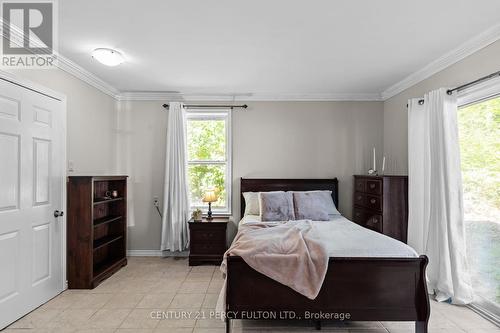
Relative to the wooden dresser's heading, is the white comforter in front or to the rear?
in front

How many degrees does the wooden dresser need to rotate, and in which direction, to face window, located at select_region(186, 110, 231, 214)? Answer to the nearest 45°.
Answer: approximately 45° to its right

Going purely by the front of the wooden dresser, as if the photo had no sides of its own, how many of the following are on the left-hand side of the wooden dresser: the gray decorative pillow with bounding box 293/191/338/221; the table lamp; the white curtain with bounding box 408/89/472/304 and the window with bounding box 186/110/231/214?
1

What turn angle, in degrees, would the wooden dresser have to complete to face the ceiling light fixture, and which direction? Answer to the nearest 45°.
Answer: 0° — it already faces it

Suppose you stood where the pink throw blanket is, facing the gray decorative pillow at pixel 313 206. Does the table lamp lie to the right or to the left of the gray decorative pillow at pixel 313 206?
left

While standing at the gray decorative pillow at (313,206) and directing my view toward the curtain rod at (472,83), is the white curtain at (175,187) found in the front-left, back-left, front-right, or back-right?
back-right

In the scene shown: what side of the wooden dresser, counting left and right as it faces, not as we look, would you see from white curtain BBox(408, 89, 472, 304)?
left

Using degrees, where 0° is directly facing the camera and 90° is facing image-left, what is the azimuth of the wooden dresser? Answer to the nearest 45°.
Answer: approximately 45°

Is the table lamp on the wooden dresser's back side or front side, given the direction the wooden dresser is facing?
on the front side

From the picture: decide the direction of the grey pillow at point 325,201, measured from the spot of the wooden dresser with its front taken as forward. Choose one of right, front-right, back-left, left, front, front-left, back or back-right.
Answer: front-right

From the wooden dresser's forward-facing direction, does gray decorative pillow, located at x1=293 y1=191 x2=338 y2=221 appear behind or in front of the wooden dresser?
in front
